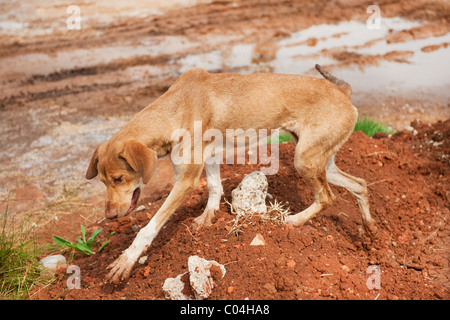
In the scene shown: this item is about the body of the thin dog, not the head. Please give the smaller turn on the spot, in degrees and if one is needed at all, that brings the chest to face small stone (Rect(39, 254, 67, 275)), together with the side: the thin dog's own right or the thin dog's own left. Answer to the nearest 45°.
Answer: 0° — it already faces it

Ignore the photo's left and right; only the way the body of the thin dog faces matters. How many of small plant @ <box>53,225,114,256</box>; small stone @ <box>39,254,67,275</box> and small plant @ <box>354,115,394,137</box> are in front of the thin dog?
2

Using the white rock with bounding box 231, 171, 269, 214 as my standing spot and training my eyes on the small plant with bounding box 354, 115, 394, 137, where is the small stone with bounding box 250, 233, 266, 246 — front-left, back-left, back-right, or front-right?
back-right

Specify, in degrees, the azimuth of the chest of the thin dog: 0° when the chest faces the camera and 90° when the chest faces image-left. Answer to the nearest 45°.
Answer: approximately 90°

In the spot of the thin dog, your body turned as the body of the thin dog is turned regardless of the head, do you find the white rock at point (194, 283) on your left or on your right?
on your left

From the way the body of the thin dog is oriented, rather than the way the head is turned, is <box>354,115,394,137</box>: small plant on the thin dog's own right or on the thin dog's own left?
on the thin dog's own right

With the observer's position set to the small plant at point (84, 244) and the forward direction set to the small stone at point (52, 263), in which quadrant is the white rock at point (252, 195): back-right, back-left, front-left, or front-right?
back-left

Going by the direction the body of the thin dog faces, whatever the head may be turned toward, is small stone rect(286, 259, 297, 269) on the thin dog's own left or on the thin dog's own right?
on the thin dog's own left

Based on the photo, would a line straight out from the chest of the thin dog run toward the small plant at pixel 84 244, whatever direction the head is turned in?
yes
